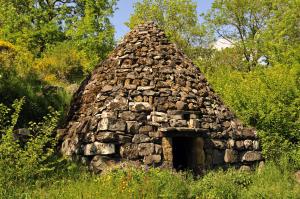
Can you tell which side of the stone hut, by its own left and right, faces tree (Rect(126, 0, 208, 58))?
back

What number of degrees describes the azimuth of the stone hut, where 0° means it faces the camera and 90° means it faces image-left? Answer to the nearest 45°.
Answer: approximately 0°

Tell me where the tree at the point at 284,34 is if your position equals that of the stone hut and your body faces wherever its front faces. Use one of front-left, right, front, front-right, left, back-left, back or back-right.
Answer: back-left

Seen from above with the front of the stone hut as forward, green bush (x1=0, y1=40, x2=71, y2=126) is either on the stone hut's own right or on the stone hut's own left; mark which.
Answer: on the stone hut's own right
